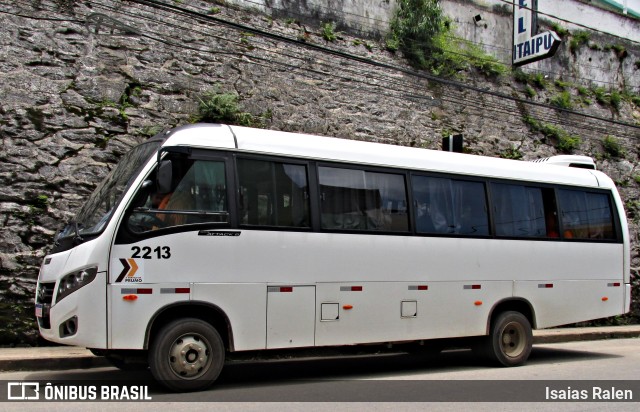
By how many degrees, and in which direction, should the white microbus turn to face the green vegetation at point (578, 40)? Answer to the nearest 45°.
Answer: approximately 180°

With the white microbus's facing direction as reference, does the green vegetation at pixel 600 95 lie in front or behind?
behind

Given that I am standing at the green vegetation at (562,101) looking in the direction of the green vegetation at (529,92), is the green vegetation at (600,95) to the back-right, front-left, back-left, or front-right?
back-right

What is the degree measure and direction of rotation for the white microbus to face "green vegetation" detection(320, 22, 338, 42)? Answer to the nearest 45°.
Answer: approximately 135° to its right

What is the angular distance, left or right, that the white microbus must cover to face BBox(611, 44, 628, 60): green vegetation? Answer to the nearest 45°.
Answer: approximately 180°

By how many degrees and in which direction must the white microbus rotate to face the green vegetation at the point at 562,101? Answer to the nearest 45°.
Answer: approximately 180°

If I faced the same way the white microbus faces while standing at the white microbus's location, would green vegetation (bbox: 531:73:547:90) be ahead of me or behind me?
behind

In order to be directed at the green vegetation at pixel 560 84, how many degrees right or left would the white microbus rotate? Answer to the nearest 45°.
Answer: approximately 180°

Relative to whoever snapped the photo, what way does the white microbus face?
facing the viewer and to the left of the viewer
